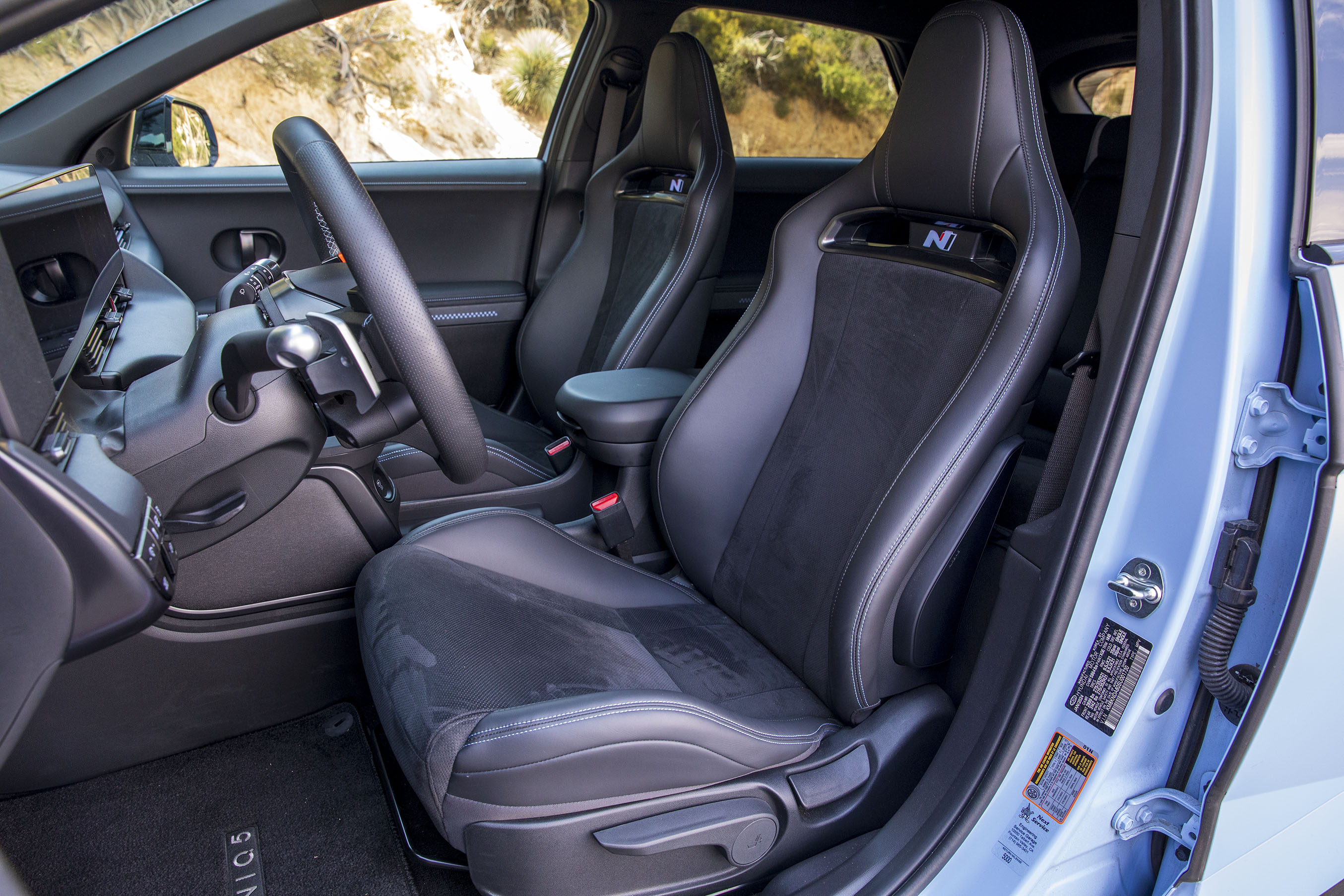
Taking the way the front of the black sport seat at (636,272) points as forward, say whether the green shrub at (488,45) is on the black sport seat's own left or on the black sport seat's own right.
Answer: on the black sport seat's own right

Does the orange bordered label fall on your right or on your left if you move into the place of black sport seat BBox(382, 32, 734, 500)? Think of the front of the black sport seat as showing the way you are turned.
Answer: on your left

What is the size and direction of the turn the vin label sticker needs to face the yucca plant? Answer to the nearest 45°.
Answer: approximately 135° to its right

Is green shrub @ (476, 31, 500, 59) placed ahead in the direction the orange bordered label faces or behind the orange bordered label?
behind

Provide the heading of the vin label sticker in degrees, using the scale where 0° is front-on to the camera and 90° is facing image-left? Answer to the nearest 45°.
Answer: approximately 0°

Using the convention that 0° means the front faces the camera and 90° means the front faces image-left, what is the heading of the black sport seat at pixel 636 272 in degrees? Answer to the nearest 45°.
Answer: approximately 45°

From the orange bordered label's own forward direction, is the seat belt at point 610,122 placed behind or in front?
behind
